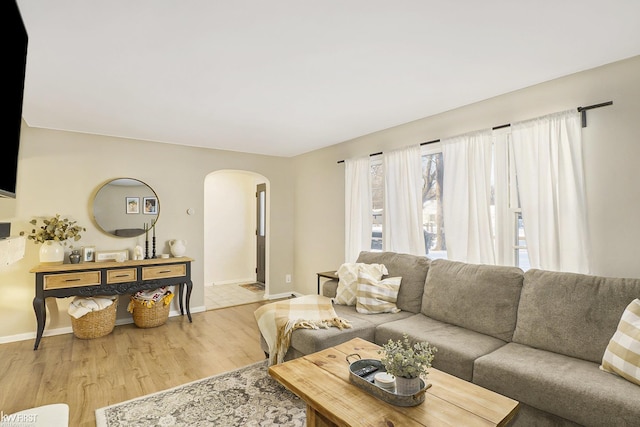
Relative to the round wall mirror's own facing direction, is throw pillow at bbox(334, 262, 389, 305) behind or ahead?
ahead

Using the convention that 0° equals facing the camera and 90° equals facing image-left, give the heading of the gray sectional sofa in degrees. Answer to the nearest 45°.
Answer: approximately 45°

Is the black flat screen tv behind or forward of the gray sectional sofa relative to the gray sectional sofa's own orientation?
forward

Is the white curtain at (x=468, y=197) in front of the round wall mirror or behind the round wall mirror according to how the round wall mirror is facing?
in front

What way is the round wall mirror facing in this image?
toward the camera

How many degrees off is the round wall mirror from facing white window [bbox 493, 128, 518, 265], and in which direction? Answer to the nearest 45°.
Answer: approximately 45° to its left

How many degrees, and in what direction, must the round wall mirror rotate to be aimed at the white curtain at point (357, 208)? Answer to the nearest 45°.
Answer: approximately 45° to its left

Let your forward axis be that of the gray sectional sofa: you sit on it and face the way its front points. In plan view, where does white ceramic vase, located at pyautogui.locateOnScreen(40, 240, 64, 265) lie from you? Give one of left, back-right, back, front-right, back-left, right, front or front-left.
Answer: front-right

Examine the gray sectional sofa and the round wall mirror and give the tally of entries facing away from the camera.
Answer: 0

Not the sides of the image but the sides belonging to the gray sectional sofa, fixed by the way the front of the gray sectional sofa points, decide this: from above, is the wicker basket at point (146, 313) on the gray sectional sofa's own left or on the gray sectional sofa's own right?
on the gray sectional sofa's own right

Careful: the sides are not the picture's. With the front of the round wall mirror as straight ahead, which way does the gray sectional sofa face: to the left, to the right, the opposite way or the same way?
to the right
